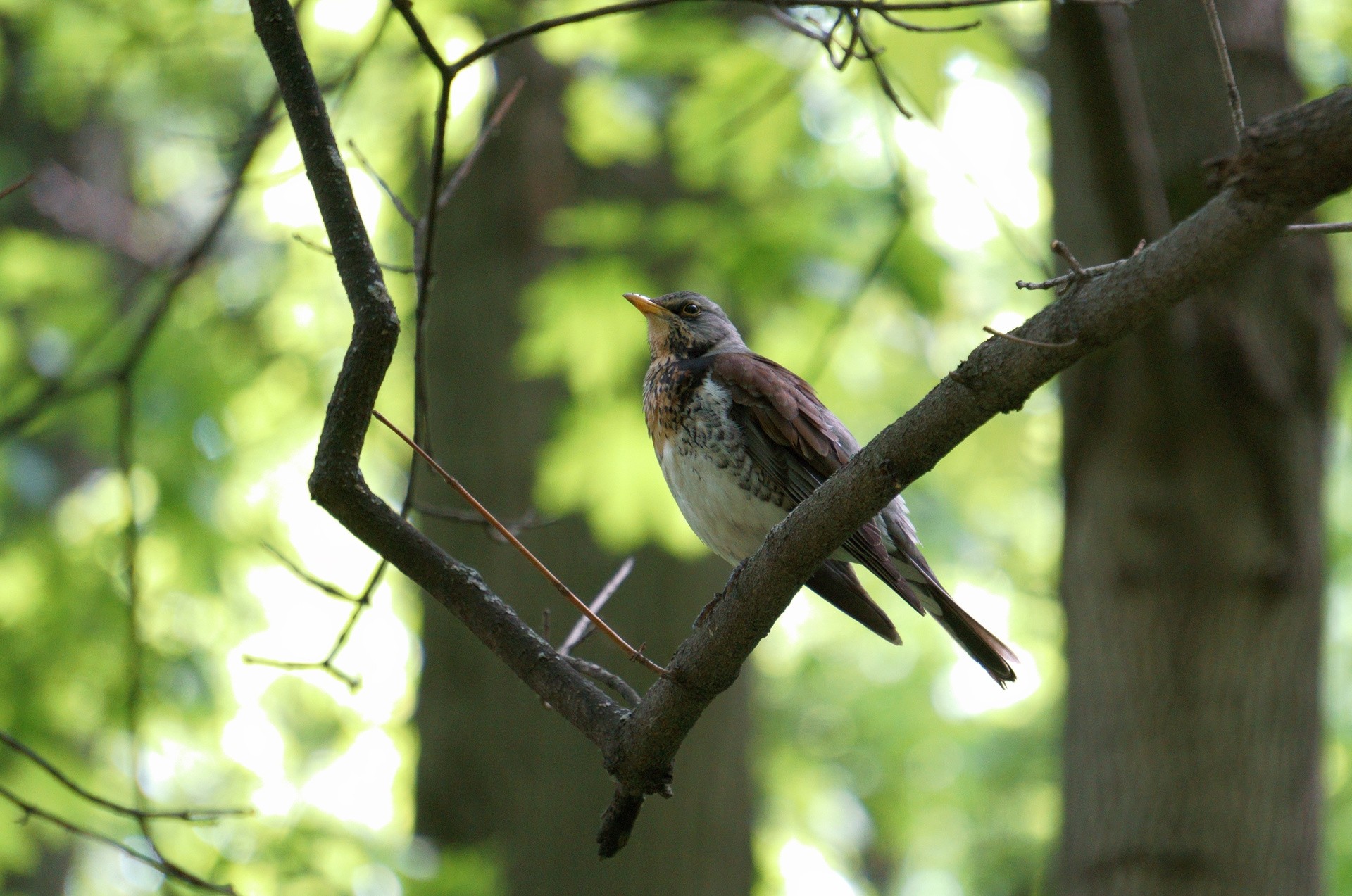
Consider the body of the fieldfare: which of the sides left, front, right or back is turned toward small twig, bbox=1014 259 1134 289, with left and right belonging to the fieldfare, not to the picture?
back

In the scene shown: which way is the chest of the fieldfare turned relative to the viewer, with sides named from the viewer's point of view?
facing to the left of the viewer

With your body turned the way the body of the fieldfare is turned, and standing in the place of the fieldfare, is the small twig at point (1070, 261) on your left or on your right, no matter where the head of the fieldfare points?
on your left

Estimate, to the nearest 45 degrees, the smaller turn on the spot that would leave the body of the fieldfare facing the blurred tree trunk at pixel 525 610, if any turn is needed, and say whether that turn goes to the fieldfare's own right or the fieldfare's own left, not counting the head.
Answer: approximately 90° to the fieldfare's own right

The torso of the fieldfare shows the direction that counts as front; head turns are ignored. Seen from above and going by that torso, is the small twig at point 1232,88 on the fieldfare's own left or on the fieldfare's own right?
on the fieldfare's own left
